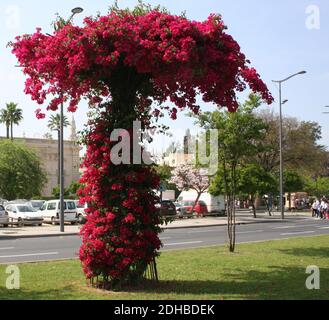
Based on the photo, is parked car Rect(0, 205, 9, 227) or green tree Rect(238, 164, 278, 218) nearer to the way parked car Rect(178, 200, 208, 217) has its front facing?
the parked car

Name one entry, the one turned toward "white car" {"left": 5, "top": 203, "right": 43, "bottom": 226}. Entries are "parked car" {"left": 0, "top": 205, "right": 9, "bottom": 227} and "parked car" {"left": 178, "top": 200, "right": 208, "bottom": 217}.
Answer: "parked car" {"left": 178, "top": 200, "right": 208, "bottom": 217}
